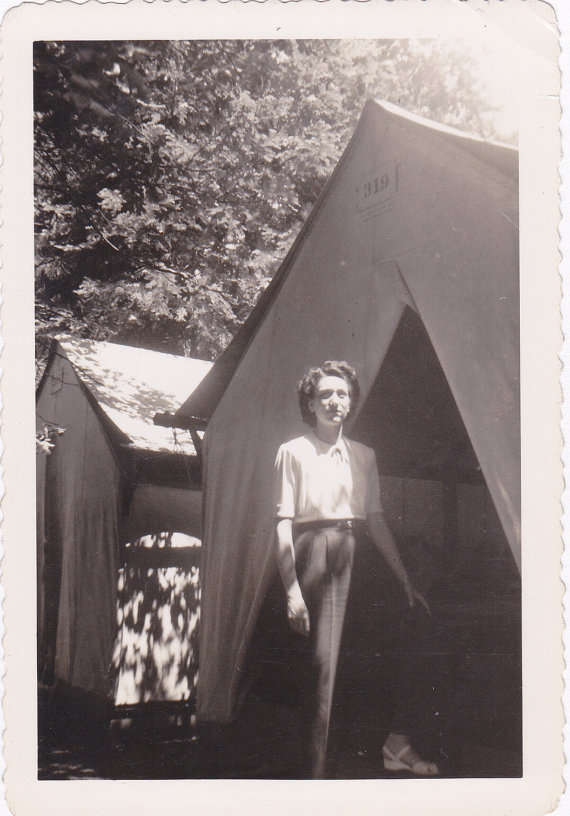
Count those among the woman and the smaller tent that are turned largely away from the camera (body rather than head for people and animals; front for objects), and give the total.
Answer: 0

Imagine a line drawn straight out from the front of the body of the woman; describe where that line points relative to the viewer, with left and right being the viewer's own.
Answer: facing the viewer and to the right of the viewer

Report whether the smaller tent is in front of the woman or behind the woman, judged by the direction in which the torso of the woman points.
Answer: behind

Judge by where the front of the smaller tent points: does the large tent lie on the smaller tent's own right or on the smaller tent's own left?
on the smaller tent's own left
